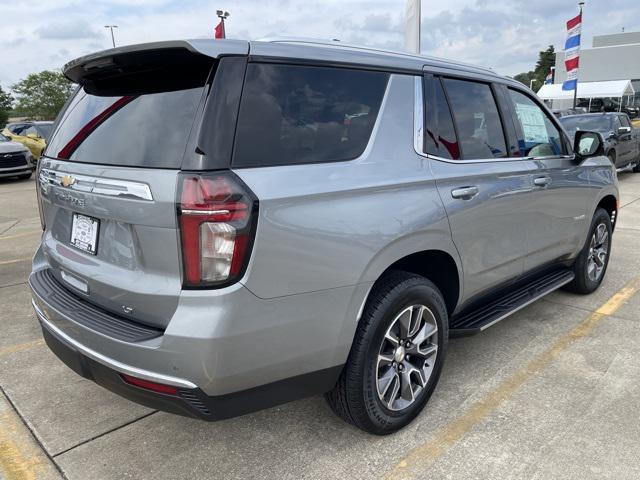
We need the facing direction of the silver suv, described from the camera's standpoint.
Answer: facing away from the viewer and to the right of the viewer

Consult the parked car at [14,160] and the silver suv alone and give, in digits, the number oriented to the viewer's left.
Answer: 0

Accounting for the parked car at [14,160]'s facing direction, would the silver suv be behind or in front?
in front

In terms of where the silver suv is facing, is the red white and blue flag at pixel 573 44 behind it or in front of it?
in front

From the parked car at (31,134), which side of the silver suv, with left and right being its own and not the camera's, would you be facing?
left

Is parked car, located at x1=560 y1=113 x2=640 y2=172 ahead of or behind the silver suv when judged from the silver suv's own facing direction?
ahead

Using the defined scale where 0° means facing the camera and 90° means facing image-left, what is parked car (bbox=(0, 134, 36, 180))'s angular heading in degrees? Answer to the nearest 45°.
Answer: approximately 315°

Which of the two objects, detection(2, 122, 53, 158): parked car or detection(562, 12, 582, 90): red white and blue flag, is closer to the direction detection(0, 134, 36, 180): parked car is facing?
the red white and blue flag

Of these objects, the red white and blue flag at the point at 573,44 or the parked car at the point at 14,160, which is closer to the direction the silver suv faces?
the red white and blue flag

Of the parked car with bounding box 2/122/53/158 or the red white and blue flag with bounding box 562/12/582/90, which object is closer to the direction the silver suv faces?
the red white and blue flag
